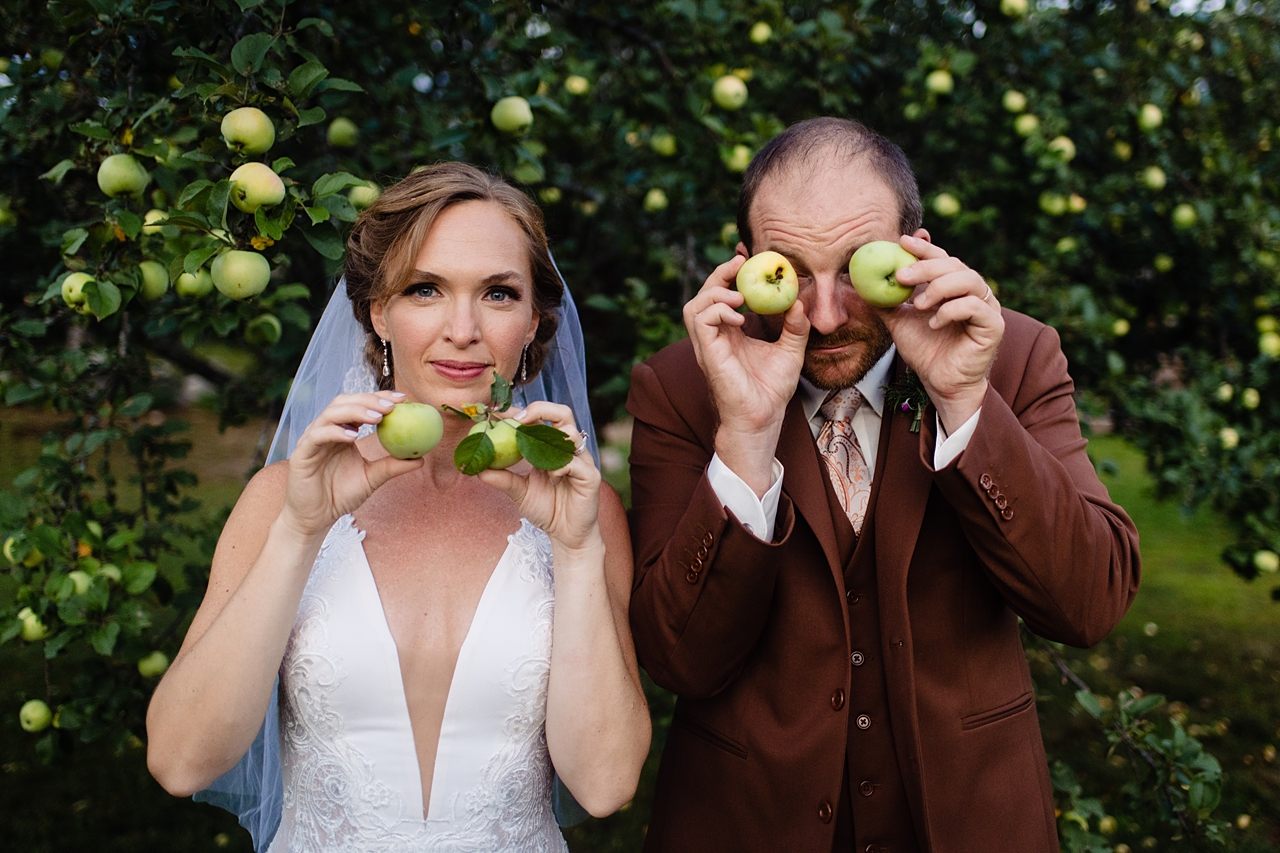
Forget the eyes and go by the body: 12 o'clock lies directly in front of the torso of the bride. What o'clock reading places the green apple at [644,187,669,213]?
The green apple is roughly at 7 o'clock from the bride.

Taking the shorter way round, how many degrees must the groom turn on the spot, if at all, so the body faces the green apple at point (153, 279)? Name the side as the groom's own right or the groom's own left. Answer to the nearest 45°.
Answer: approximately 90° to the groom's own right

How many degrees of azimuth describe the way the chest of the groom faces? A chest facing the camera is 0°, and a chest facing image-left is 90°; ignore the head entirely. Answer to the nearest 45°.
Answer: approximately 0°

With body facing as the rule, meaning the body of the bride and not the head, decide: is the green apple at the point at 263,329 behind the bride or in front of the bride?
behind

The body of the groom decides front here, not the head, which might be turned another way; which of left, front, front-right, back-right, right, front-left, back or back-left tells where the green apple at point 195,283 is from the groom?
right

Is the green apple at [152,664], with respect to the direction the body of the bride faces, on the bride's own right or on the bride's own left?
on the bride's own right

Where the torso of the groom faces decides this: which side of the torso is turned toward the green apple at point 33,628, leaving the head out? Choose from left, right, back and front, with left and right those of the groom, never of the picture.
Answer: right

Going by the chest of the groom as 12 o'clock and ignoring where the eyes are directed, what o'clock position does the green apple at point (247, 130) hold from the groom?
The green apple is roughly at 3 o'clock from the groom.

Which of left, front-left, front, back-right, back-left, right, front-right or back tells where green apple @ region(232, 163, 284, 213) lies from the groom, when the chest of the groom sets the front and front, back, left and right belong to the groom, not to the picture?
right

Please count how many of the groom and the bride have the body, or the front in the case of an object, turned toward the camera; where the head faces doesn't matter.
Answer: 2

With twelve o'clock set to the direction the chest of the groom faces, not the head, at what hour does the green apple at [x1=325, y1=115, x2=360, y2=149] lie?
The green apple is roughly at 4 o'clock from the groom.

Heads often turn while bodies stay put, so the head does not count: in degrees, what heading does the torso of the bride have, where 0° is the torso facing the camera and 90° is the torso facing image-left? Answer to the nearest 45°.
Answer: approximately 0°

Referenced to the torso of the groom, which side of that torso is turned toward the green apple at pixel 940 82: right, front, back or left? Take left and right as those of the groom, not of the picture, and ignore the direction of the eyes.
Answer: back
